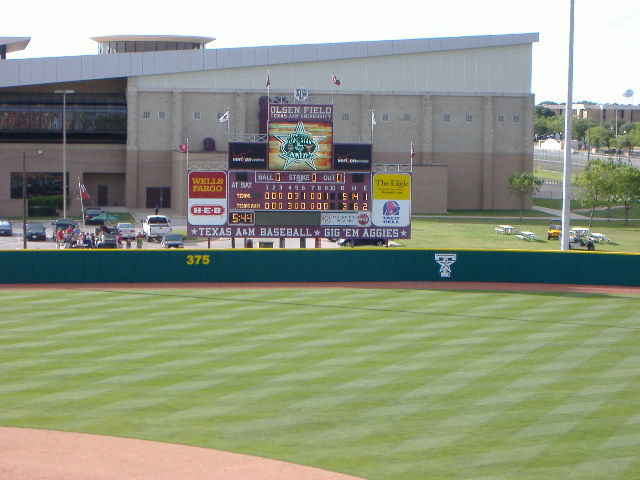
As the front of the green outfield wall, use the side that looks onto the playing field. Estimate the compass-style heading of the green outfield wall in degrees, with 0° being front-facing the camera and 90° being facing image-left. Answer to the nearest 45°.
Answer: approximately 0°
